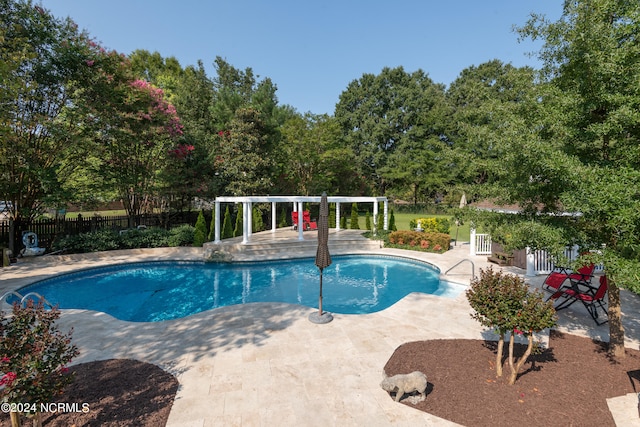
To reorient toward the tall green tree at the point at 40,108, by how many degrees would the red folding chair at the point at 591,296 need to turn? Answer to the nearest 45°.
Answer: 0° — it already faces it

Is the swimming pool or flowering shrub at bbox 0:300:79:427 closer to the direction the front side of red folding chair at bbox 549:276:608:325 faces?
the swimming pool

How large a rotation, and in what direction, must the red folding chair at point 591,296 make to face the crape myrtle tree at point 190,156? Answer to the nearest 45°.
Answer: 0° — it already faces it

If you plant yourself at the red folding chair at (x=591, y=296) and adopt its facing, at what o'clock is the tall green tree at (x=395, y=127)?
The tall green tree is roughly at 2 o'clock from the red folding chair.

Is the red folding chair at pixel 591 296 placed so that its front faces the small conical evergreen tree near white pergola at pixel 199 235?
yes

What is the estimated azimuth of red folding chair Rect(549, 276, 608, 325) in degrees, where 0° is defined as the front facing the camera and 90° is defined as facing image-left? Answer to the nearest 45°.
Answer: approximately 90°

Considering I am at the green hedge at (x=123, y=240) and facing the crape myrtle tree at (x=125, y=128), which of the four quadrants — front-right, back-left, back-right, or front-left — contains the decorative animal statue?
back-right

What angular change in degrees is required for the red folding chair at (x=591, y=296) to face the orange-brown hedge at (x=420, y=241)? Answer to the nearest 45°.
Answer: approximately 45° to its right
